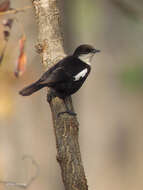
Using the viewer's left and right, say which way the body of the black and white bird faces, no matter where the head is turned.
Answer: facing to the right of the viewer
